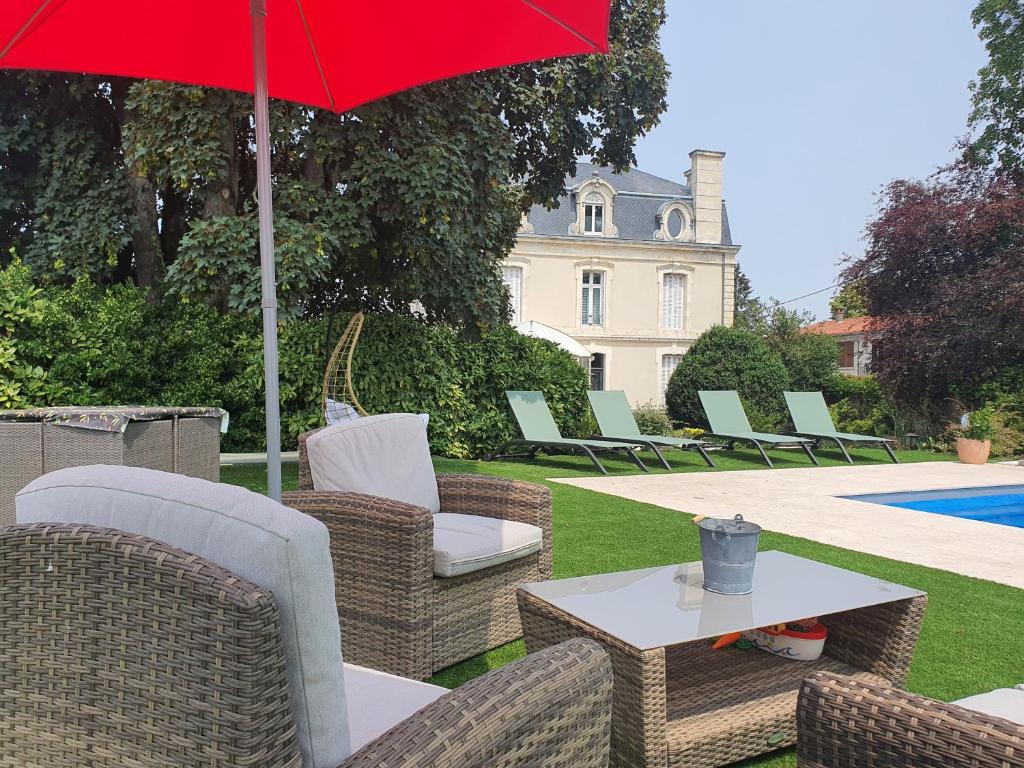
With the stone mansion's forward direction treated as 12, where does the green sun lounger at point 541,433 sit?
The green sun lounger is roughly at 12 o'clock from the stone mansion.

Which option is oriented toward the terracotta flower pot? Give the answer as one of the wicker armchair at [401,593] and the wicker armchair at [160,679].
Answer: the wicker armchair at [160,679]

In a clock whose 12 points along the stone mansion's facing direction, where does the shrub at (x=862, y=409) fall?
The shrub is roughly at 11 o'clock from the stone mansion.

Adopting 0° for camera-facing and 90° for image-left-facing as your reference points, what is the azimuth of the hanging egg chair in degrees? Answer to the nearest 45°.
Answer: approximately 270°

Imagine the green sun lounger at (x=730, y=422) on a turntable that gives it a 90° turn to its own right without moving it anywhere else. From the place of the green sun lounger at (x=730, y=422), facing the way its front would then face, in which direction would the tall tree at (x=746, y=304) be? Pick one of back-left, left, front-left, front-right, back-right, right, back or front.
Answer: back-right

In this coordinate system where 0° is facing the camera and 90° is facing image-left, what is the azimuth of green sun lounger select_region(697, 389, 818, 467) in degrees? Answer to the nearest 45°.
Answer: approximately 315°

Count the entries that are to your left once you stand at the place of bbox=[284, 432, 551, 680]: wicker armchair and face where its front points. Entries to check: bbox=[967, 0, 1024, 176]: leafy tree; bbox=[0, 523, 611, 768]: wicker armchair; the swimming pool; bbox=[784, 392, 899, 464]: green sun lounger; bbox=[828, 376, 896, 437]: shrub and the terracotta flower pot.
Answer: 5

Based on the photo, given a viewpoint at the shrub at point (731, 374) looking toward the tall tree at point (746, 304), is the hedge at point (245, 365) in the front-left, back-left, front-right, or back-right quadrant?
back-left

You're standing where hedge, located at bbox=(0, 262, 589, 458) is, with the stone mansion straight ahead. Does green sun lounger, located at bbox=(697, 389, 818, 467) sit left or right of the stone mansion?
right

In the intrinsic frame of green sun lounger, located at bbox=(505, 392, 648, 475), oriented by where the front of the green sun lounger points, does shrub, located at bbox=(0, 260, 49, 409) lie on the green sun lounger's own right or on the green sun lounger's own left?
on the green sun lounger's own right
